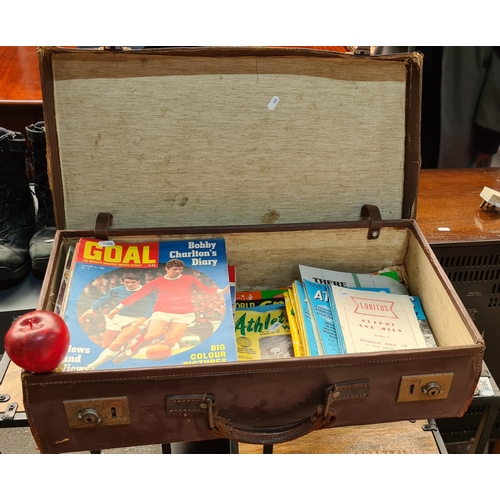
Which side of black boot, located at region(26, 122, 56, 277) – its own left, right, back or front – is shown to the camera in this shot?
front

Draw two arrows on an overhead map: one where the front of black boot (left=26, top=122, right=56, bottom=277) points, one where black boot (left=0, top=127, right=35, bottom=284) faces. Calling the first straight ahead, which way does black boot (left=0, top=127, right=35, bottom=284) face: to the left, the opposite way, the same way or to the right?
the same way

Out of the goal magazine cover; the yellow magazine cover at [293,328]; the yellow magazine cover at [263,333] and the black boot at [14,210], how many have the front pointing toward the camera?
4

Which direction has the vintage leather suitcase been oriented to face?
toward the camera

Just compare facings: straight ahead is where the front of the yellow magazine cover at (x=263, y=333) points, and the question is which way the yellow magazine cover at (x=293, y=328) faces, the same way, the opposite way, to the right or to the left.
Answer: the same way

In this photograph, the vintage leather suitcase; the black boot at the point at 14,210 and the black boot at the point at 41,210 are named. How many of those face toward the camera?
3

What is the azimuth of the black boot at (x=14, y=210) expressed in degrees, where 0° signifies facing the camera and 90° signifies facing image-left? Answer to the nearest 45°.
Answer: approximately 0°

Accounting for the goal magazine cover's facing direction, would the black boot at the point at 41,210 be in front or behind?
behind

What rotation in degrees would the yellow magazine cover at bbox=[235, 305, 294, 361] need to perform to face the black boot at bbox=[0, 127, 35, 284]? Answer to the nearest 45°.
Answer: approximately 135° to its right

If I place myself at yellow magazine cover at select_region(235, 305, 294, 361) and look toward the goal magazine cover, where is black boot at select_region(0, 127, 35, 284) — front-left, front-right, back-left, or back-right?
front-right

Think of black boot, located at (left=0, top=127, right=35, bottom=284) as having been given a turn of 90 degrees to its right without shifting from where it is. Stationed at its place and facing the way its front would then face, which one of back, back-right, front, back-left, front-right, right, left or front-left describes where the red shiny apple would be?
left

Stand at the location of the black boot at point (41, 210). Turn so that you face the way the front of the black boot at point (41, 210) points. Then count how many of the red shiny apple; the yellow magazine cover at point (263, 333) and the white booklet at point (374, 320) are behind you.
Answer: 0

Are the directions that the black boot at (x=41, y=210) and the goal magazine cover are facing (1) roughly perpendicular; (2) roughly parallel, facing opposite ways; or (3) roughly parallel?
roughly parallel

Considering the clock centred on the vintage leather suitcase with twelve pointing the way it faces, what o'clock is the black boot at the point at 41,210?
The black boot is roughly at 4 o'clock from the vintage leather suitcase.

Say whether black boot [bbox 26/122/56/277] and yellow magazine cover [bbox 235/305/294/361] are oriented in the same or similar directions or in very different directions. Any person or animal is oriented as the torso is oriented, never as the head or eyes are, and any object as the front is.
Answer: same or similar directions

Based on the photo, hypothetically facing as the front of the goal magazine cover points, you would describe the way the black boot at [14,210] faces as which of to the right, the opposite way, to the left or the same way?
the same way

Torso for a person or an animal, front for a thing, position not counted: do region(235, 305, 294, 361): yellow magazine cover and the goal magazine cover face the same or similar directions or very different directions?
same or similar directions

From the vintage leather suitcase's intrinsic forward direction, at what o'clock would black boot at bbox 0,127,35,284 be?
The black boot is roughly at 4 o'clock from the vintage leather suitcase.
